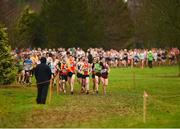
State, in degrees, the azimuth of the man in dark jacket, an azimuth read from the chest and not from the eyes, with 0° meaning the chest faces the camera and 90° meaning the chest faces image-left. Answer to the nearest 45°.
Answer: approximately 180°
